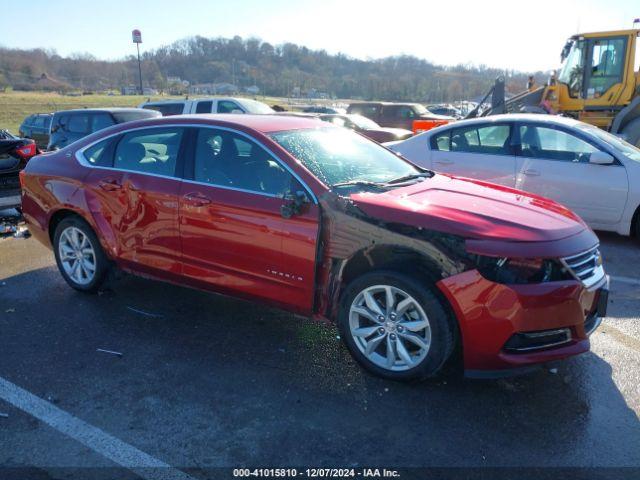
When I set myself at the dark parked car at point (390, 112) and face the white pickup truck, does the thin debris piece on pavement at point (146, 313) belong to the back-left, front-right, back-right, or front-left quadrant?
front-left

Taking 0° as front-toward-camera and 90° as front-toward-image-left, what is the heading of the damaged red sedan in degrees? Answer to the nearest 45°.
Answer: approximately 315°

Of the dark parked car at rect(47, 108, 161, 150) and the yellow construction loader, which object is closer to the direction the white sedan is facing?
the yellow construction loader

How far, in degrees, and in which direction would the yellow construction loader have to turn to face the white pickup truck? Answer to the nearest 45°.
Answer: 0° — it already faces it

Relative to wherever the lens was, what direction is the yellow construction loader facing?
facing to the left of the viewer

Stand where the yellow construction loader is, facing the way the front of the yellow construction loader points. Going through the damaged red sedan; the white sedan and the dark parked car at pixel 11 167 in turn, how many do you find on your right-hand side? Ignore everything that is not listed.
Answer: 0

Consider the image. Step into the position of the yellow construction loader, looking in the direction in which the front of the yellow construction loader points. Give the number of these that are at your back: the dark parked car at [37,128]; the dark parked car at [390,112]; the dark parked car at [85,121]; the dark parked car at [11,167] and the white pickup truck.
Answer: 0

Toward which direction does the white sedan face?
to the viewer's right

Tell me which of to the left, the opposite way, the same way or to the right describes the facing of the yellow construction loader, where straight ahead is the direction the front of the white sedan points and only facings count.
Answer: the opposite way

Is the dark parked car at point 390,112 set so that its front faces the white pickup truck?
no

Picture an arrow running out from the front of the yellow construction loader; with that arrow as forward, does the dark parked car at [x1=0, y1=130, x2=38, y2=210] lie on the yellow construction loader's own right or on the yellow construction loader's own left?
on the yellow construction loader's own left

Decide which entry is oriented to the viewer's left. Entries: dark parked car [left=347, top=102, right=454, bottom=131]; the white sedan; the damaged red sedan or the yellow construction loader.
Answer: the yellow construction loader

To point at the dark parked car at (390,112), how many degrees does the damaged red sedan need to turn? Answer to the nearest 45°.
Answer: approximately 135° to its left

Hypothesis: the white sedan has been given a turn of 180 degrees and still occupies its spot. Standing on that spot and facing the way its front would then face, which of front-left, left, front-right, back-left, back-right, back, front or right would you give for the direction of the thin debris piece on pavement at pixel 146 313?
front-left
